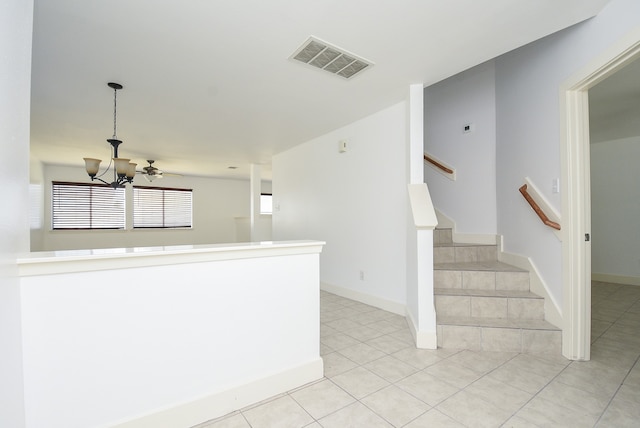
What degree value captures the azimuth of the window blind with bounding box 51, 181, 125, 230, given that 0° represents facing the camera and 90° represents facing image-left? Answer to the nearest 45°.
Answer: approximately 0°

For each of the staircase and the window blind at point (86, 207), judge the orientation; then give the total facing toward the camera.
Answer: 2

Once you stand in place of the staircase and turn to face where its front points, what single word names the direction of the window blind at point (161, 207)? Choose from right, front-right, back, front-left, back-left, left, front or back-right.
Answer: right

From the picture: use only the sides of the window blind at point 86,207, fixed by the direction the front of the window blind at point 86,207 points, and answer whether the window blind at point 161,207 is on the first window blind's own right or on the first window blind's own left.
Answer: on the first window blind's own left

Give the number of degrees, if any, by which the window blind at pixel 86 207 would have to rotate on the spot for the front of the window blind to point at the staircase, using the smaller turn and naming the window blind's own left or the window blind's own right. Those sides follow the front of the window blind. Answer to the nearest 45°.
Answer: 0° — it already faces it
